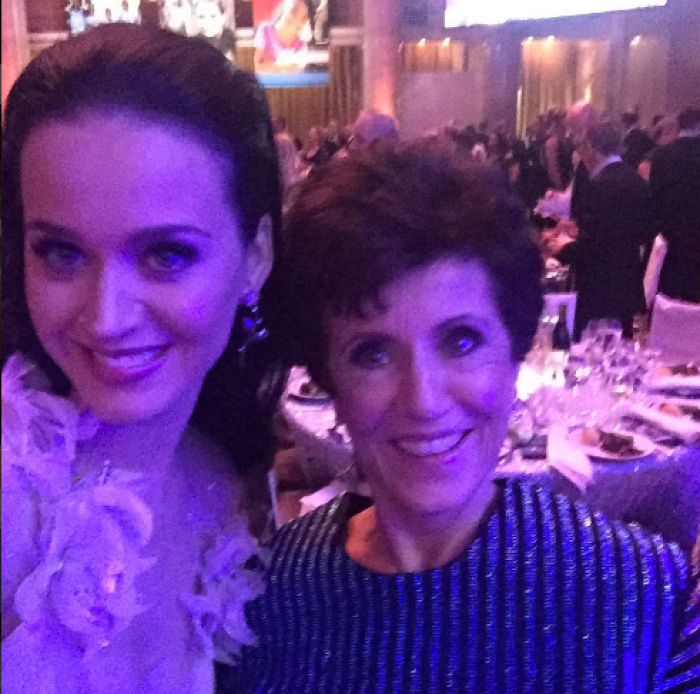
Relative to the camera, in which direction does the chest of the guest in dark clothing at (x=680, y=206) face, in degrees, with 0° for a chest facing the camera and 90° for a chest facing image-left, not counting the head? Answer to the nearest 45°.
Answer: approximately 180°

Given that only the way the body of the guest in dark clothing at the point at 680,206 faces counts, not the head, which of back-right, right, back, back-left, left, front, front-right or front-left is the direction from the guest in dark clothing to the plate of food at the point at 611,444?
back

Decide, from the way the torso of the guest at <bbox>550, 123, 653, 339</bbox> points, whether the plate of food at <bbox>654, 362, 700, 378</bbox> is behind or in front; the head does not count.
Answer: behind

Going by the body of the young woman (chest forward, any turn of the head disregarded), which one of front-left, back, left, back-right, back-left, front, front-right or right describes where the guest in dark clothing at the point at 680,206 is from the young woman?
back-left

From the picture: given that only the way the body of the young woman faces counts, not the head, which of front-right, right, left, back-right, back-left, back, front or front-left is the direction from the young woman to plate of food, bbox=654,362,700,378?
back-left

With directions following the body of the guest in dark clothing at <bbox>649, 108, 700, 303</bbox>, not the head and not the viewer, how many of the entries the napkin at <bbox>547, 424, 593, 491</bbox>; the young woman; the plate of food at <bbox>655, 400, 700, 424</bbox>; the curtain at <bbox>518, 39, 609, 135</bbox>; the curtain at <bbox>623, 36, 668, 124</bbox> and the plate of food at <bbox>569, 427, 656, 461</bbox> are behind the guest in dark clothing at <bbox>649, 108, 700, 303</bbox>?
4

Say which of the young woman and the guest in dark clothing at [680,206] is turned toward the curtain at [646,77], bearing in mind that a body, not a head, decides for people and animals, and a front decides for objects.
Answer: the guest in dark clothing

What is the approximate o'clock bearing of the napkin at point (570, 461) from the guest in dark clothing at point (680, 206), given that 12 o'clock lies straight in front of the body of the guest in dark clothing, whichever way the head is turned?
The napkin is roughly at 6 o'clock from the guest in dark clothing.

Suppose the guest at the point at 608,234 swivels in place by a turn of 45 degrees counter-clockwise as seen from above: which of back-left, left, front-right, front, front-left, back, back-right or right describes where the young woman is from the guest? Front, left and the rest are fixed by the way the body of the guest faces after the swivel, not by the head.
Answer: left
